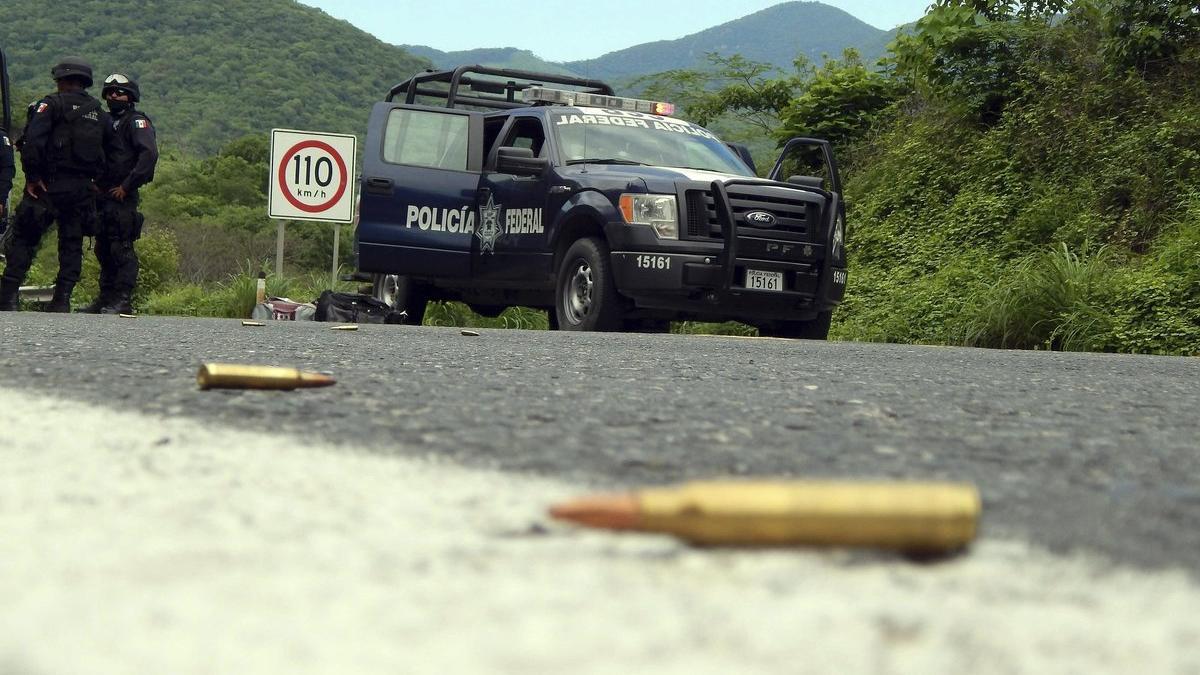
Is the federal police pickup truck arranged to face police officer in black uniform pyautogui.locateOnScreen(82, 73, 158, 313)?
no

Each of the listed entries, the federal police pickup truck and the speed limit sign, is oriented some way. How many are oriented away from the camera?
0

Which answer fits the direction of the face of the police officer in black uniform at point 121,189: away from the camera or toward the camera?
toward the camera

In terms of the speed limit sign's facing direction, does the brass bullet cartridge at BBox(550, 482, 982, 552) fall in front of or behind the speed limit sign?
in front

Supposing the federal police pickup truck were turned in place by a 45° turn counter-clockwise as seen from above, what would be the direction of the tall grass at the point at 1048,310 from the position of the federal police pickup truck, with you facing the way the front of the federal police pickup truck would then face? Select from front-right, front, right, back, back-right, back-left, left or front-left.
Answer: front

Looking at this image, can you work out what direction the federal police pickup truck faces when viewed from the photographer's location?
facing the viewer and to the right of the viewer

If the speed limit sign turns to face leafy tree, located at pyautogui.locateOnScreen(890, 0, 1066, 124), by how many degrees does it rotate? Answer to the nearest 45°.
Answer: approximately 90° to its left

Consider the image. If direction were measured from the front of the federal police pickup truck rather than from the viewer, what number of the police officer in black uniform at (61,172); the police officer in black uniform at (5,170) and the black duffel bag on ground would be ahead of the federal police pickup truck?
0

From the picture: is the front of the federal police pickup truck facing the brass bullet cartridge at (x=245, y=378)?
no

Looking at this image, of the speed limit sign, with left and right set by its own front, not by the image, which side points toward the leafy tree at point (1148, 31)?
left

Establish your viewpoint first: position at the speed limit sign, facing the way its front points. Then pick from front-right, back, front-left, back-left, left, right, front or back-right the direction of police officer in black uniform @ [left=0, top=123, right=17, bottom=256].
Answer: front-right

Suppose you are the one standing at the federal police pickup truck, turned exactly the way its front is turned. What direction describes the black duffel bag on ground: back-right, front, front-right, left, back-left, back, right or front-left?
back

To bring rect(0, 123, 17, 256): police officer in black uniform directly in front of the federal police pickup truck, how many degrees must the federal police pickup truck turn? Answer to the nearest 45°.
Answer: approximately 135° to its right

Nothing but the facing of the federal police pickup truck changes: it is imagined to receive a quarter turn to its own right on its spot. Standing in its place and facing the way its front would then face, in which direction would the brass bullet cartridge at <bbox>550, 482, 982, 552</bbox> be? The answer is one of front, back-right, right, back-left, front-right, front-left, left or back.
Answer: front-left

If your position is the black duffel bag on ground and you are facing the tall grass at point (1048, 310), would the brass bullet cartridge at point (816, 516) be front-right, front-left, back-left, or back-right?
front-right

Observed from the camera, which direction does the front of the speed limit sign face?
facing the viewer

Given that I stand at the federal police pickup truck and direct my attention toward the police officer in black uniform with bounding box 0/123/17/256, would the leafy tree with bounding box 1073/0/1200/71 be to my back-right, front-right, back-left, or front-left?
back-right
